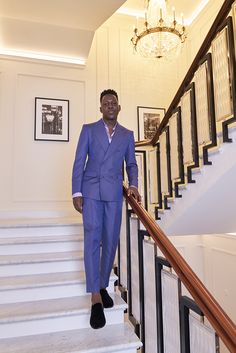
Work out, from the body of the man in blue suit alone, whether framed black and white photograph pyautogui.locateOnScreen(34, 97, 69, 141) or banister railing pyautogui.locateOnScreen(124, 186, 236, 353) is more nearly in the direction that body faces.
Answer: the banister railing

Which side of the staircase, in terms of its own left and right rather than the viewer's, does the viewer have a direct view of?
front

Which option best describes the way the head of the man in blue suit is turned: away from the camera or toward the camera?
toward the camera

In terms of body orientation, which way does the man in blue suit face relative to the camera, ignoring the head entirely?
toward the camera

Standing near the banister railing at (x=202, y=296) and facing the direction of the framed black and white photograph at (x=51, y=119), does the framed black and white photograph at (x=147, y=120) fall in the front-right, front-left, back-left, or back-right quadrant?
front-right

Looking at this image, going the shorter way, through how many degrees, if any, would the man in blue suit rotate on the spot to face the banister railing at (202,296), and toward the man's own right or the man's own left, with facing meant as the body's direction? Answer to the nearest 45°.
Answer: approximately 45° to the man's own left

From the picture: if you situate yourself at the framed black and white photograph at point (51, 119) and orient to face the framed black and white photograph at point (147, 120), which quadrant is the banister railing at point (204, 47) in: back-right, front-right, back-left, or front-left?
front-right
